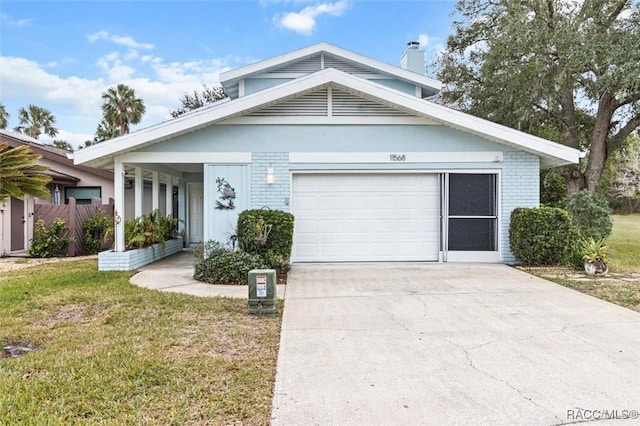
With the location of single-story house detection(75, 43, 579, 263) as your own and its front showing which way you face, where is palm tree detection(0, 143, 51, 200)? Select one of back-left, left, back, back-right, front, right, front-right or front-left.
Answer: front-right

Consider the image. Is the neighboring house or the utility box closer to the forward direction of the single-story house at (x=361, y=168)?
the utility box

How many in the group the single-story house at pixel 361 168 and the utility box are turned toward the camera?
2

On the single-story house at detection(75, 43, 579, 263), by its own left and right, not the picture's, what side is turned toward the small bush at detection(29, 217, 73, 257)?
right

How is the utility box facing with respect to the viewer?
toward the camera

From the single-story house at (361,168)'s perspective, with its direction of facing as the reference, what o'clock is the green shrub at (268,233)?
The green shrub is roughly at 2 o'clock from the single-story house.

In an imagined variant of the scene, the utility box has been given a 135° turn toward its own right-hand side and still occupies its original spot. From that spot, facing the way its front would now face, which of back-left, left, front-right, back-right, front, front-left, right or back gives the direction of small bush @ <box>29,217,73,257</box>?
front

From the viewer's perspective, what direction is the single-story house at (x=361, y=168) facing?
toward the camera

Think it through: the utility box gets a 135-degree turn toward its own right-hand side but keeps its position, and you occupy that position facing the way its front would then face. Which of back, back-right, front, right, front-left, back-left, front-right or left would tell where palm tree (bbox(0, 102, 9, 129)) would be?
front

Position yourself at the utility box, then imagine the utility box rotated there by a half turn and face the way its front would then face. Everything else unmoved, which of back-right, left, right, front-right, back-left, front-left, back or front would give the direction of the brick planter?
front-left

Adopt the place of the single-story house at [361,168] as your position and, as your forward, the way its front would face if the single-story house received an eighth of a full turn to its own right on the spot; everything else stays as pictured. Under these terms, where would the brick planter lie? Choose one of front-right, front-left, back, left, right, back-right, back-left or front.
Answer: front-right

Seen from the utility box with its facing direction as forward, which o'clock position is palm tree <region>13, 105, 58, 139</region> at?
The palm tree is roughly at 5 o'clock from the utility box.

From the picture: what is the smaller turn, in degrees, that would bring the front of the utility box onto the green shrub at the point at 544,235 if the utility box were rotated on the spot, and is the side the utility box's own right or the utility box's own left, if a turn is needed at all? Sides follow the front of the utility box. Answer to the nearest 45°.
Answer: approximately 135° to the utility box's own left

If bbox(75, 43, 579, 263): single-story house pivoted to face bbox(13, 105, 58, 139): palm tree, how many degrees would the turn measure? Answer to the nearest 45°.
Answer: approximately 135° to its right
